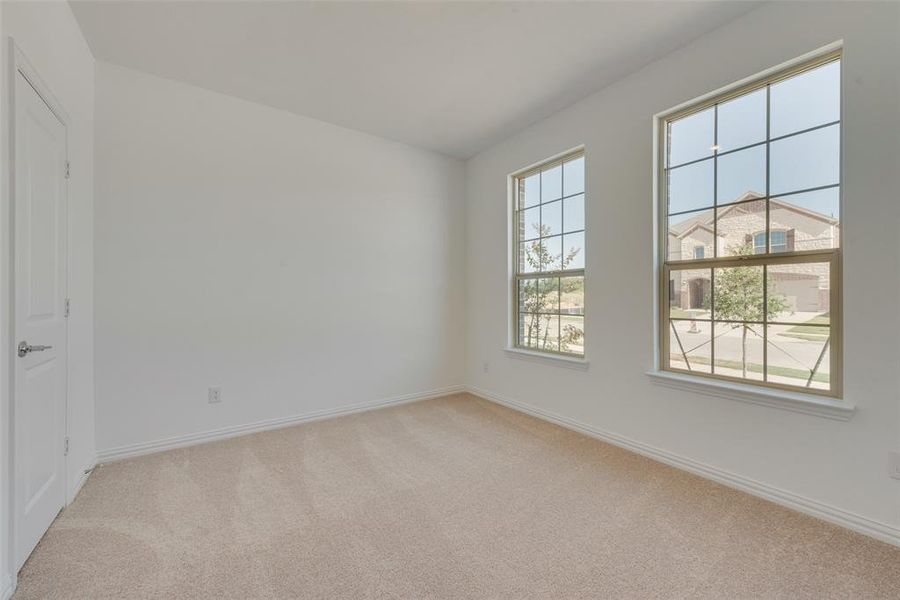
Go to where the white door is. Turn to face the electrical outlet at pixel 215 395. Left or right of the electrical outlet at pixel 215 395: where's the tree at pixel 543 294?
right

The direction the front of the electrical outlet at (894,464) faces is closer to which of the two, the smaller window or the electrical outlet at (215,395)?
the electrical outlet

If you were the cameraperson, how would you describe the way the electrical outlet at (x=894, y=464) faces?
facing the viewer

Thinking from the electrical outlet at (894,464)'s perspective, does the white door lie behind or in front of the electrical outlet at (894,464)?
in front

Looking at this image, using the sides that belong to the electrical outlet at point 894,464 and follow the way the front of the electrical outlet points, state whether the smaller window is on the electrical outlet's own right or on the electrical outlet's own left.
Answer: on the electrical outlet's own right

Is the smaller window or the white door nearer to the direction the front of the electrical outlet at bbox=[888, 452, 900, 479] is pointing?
the white door

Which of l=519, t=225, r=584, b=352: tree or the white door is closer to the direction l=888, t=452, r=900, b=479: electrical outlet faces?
the white door

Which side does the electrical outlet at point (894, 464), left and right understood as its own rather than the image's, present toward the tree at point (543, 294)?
right
